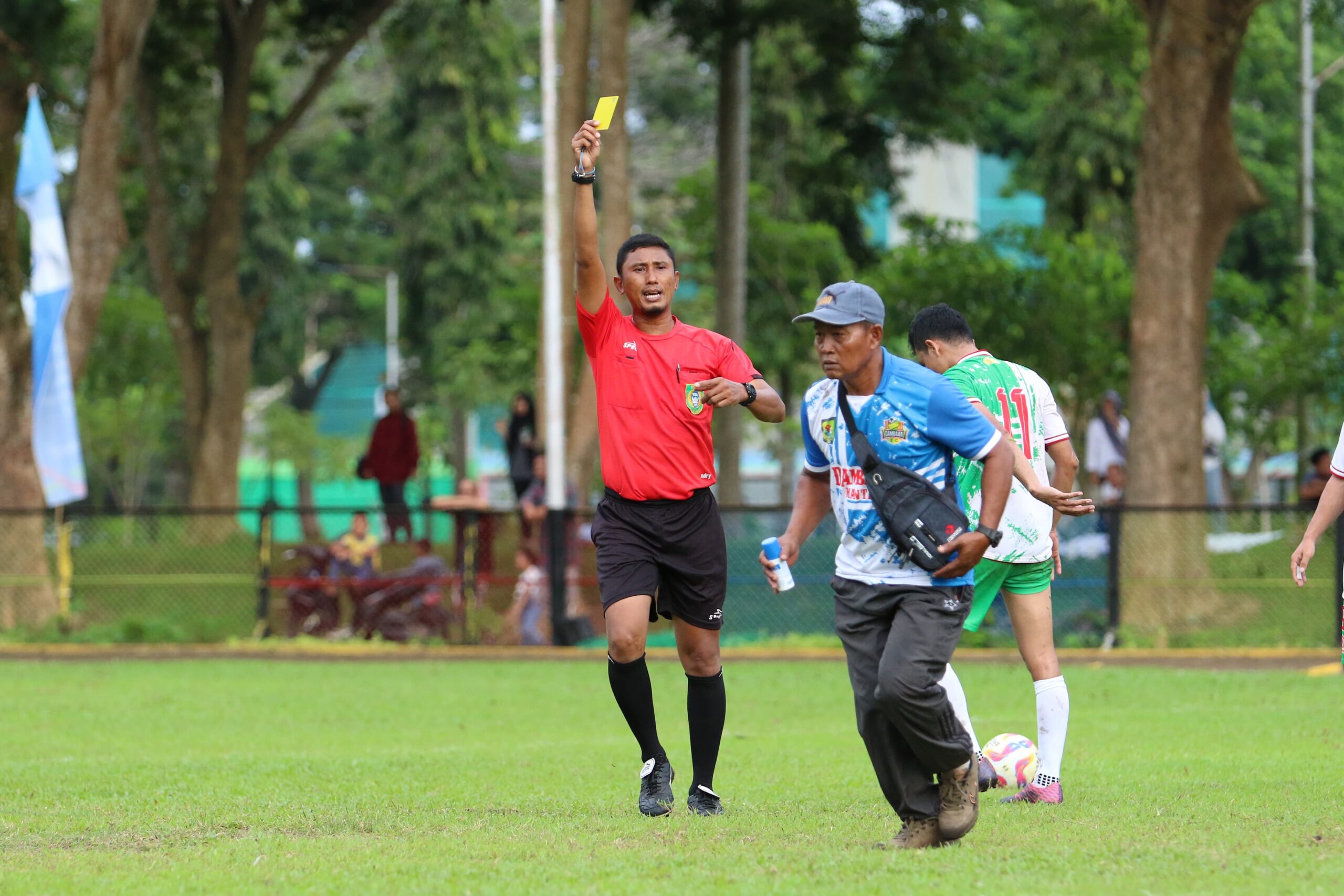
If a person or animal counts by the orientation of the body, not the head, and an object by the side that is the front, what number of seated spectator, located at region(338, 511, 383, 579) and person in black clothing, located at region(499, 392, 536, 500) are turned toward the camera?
2

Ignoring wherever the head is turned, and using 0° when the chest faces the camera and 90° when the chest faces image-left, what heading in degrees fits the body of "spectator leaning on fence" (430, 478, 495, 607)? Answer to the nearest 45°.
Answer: approximately 0°

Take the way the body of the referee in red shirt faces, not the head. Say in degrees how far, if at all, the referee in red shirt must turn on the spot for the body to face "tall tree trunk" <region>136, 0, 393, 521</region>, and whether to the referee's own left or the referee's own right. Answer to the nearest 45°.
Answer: approximately 180°

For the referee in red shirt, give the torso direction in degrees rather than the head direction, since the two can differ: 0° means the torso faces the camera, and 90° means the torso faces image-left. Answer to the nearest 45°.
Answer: approximately 0°

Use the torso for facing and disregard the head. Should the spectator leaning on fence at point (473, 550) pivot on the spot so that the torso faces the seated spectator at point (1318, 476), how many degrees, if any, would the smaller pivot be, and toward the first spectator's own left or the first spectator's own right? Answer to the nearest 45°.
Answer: approximately 90° to the first spectator's own left

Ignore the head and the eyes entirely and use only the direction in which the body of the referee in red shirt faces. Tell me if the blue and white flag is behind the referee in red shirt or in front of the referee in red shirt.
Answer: behind
